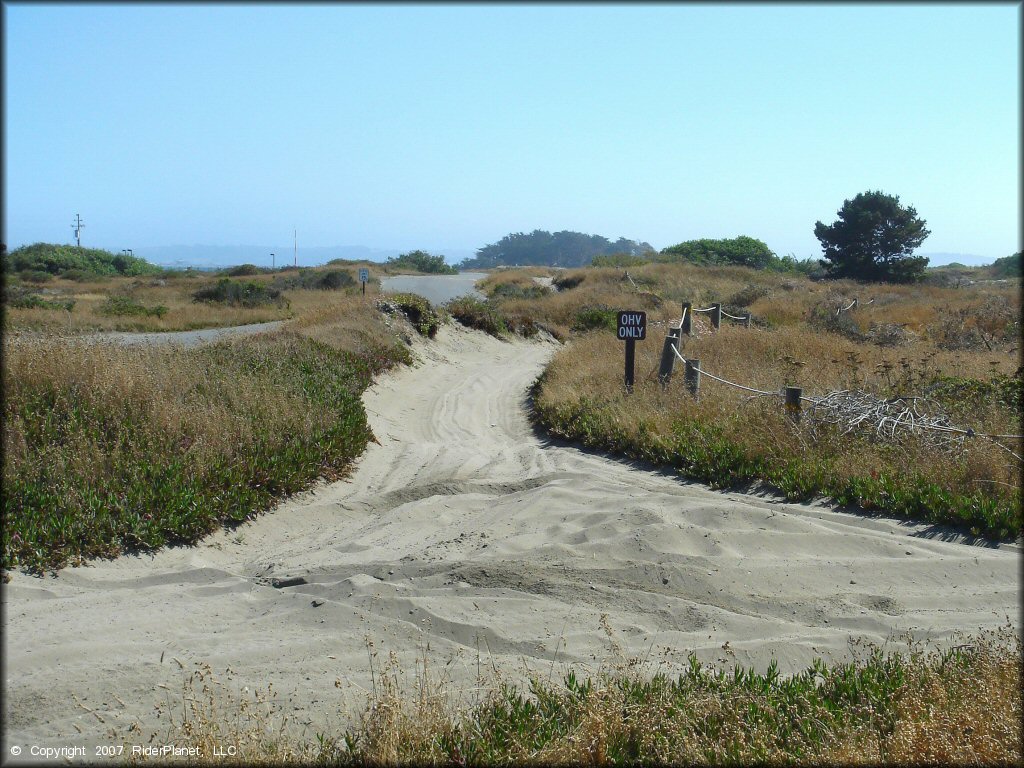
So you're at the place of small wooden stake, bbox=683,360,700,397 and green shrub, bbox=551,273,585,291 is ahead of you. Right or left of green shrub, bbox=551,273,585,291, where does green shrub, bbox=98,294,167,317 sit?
left

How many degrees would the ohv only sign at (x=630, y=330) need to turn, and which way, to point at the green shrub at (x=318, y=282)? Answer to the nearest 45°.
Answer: approximately 135° to its right

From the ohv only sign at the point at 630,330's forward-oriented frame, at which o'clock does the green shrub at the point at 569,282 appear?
The green shrub is roughly at 6 o'clock from the ohv only sign.

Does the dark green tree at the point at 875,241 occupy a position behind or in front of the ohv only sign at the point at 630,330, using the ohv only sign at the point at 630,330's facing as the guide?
behind

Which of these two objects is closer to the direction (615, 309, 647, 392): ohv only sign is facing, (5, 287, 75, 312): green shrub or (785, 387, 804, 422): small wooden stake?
the small wooden stake

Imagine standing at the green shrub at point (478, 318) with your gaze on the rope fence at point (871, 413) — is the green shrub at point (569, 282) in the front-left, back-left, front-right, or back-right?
back-left

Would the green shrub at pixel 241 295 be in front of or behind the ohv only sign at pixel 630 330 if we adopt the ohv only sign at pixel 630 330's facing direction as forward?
behind

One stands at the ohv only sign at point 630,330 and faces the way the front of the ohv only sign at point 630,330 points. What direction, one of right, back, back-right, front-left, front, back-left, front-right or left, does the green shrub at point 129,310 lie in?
back-right

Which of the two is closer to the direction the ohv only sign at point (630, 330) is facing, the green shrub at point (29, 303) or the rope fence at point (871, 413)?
the rope fence

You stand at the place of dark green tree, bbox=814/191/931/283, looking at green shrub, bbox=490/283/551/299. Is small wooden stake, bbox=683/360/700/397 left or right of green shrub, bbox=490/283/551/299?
left

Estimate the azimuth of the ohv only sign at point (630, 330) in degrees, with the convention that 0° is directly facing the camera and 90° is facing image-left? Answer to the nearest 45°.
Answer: approximately 0°

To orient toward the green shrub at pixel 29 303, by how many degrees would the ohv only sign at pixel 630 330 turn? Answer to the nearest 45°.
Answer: approximately 135° to its right
